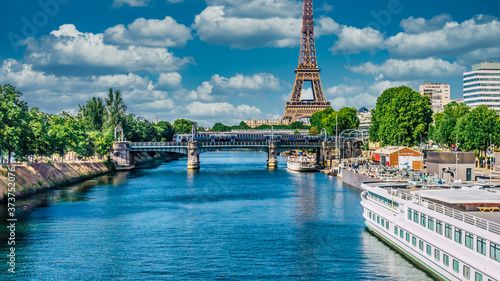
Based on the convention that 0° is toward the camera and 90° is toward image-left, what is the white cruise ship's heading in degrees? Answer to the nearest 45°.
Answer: approximately 135°
